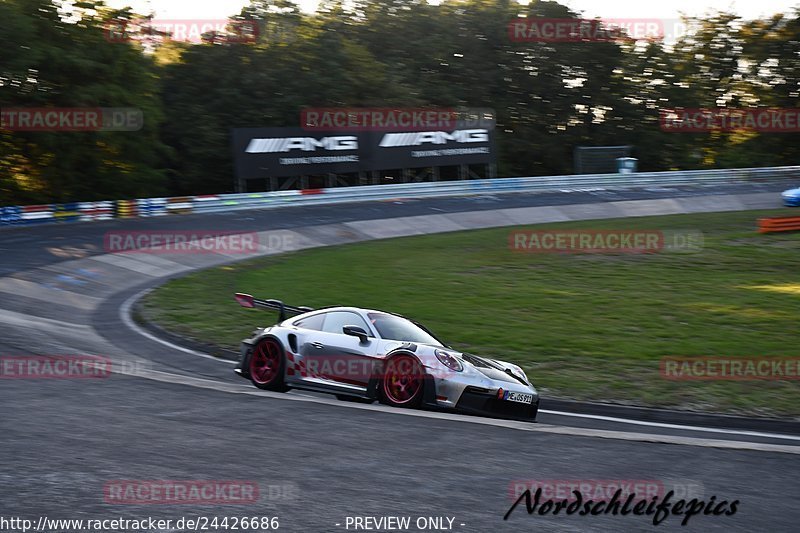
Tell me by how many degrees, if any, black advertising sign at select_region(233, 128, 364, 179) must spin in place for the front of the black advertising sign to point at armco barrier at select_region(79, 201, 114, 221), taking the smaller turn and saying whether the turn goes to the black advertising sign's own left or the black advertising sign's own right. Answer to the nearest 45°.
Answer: approximately 45° to the black advertising sign's own right

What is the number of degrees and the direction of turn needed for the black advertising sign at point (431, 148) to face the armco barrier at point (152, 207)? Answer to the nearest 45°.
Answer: approximately 45° to its right

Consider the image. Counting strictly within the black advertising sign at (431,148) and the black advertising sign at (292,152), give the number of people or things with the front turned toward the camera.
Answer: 2

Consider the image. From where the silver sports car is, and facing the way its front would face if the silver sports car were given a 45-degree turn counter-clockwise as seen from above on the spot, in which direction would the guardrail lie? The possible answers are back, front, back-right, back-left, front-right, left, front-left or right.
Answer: left

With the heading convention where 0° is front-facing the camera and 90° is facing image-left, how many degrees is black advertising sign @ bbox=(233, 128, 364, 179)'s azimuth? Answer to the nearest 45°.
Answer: approximately 0°

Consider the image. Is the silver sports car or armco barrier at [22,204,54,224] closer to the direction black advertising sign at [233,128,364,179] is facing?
the silver sports car

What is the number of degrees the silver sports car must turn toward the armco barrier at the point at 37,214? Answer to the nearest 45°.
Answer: approximately 180°

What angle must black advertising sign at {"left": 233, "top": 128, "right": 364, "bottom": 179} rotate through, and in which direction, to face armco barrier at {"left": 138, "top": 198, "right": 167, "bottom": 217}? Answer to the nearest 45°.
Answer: approximately 45° to its right

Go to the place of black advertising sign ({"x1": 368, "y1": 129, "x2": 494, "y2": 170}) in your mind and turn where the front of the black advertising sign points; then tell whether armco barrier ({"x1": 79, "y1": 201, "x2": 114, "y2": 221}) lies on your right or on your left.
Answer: on your right

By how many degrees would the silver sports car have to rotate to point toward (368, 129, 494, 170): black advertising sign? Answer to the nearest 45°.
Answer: approximately 135° to its left
